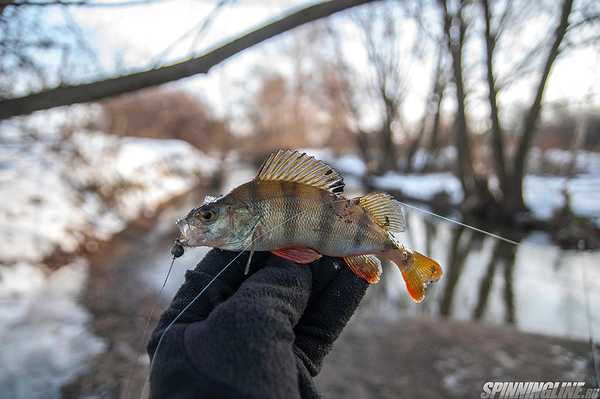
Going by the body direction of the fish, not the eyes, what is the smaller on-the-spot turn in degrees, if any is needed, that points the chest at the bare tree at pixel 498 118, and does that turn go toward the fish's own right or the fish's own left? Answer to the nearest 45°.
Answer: approximately 135° to the fish's own right

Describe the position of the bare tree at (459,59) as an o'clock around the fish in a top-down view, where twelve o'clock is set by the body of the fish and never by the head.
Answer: The bare tree is roughly at 4 o'clock from the fish.

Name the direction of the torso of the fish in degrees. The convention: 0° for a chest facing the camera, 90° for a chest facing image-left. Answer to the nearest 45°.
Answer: approximately 90°

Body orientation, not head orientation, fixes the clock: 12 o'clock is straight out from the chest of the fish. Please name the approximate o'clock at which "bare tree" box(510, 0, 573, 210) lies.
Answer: The bare tree is roughly at 4 o'clock from the fish.
